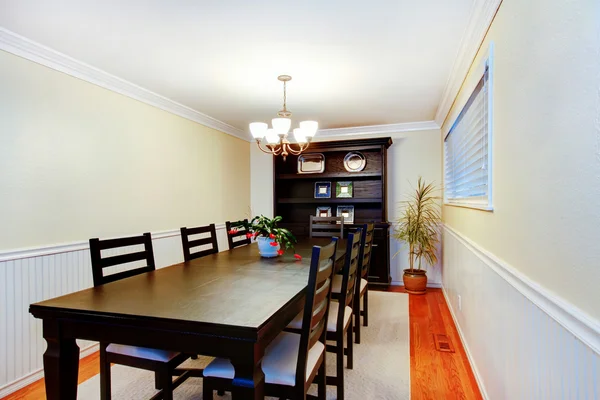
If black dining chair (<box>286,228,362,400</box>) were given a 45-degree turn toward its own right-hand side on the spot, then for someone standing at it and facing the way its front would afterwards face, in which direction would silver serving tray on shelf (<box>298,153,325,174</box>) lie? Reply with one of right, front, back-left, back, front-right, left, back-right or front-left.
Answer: front-right

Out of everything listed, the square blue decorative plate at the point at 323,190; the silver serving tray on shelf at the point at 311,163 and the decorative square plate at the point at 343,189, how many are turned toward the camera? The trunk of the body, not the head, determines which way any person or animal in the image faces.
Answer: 3

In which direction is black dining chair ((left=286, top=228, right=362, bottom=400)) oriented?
to the viewer's left

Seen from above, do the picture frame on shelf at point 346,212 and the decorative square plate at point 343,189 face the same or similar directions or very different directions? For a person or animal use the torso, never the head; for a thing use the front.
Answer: same or similar directions

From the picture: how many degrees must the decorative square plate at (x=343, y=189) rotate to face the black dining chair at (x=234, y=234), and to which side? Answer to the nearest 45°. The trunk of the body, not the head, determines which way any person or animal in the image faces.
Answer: approximately 45° to its right

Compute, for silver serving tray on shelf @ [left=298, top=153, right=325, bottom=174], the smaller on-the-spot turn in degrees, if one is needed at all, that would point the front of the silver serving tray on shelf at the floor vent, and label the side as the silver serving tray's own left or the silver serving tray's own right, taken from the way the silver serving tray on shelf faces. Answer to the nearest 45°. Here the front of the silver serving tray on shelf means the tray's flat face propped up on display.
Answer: approximately 45° to the silver serving tray's own left

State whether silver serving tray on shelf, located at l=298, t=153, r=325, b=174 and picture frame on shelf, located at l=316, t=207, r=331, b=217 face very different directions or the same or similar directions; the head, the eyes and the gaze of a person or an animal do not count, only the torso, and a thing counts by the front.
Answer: same or similar directions

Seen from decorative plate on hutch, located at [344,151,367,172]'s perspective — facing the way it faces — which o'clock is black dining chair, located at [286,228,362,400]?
The black dining chair is roughly at 12 o'clock from the decorative plate on hutch.

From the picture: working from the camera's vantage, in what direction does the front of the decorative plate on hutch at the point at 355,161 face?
facing the viewer

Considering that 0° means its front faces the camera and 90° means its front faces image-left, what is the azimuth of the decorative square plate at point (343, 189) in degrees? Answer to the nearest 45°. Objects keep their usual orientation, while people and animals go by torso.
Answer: approximately 0°

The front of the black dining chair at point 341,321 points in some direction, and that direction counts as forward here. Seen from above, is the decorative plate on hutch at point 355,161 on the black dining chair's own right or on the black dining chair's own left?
on the black dining chair's own right

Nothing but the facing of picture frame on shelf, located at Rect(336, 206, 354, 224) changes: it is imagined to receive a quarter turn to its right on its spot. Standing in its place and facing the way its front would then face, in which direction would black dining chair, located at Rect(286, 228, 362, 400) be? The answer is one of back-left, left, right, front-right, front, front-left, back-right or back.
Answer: left

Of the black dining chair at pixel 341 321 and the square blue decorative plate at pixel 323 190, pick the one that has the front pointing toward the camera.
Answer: the square blue decorative plate

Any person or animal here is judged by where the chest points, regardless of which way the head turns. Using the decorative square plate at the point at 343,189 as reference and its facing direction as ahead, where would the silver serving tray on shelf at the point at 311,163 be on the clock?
The silver serving tray on shelf is roughly at 3 o'clock from the decorative square plate.

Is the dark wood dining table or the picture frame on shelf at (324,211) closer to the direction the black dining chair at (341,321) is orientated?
the dark wood dining table
